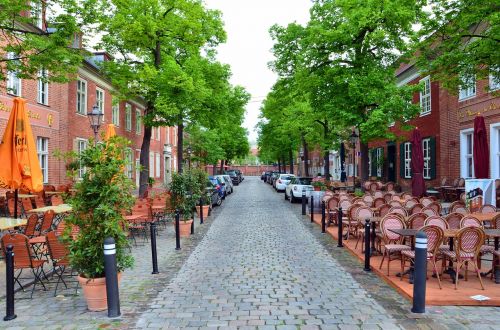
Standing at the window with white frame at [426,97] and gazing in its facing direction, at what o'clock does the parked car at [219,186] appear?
The parked car is roughly at 1 o'clock from the window with white frame.

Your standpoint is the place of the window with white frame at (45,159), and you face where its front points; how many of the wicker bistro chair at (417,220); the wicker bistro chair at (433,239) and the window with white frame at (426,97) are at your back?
0

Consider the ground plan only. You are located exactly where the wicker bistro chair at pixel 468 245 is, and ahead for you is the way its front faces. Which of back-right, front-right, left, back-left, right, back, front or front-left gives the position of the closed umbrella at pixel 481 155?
front-right

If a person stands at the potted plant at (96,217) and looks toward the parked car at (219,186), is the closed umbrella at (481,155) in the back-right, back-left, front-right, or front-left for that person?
front-right

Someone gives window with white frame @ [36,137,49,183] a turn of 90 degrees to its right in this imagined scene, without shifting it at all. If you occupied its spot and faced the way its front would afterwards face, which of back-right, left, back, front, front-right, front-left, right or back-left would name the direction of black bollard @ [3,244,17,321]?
front-left

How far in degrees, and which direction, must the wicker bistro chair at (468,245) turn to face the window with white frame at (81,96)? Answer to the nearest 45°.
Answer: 0° — it already faces it

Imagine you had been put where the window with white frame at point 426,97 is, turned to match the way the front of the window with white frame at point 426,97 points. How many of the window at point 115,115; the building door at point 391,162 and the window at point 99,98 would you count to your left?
0

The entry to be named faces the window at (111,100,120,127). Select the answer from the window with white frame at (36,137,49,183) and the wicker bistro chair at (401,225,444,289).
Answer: the wicker bistro chair

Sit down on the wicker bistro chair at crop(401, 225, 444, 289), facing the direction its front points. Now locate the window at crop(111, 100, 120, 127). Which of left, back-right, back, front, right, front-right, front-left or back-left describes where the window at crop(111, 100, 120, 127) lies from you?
front

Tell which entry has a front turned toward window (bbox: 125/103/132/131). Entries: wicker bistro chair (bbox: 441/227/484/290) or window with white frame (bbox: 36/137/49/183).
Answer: the wicker bistro chair

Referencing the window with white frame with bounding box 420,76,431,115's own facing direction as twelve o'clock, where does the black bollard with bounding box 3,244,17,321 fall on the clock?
The black bollard is roughly at 11 o'clock from the window with white frame.

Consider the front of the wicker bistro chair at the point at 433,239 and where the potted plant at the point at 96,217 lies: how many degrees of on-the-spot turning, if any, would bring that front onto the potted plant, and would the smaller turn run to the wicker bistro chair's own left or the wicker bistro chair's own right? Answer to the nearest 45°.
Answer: approximately 90° to the wicker bistro chair's own left

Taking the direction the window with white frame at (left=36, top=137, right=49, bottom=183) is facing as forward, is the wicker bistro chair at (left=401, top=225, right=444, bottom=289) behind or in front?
in front

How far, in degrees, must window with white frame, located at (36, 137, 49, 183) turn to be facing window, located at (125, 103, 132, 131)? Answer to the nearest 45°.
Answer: approximately 90° to its left

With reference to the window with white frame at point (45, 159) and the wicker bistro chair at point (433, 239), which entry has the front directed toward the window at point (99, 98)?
the wicker bistro chair

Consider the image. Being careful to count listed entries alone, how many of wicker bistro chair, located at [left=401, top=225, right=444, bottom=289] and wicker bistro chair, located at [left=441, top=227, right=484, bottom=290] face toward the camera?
0

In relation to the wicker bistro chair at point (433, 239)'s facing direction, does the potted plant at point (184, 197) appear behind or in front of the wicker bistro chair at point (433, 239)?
in front
